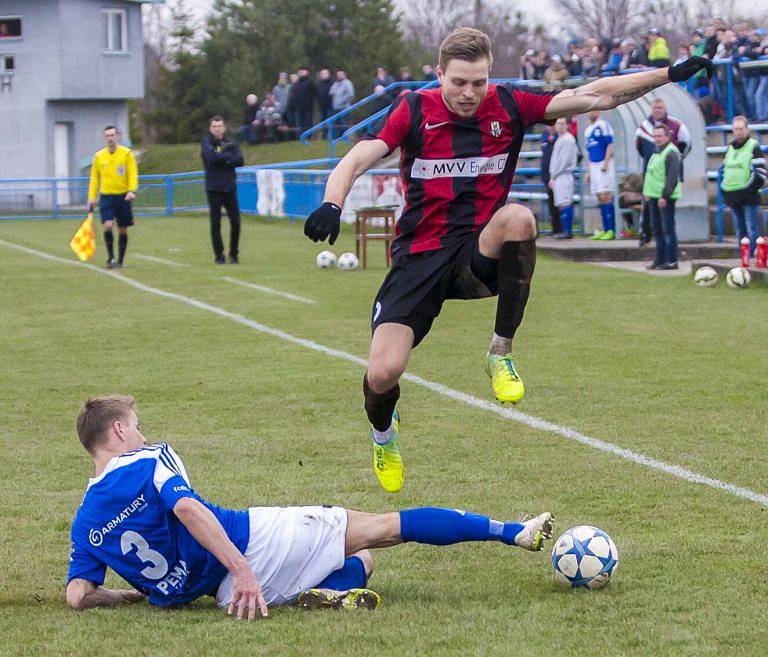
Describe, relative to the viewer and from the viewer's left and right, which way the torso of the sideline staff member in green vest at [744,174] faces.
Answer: facing the viewer and to the left of the viewer

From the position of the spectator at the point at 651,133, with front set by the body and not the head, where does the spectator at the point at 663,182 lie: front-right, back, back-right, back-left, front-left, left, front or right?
front

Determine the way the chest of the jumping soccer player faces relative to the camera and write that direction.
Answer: toward the camera

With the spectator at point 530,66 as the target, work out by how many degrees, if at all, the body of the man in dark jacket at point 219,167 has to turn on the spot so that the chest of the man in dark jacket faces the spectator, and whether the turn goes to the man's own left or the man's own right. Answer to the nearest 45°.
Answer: approximately 135° to the man's own left

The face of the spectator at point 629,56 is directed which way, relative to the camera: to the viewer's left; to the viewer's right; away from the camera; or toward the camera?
toward the camera

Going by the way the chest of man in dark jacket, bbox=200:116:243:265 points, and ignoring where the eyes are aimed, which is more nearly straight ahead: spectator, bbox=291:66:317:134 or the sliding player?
the sliding player

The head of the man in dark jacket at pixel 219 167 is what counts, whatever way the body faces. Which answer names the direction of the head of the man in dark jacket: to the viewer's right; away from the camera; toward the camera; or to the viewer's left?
toward the camera

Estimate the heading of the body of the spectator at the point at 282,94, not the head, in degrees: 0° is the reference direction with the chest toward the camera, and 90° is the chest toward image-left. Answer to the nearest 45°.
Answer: approximately 0°

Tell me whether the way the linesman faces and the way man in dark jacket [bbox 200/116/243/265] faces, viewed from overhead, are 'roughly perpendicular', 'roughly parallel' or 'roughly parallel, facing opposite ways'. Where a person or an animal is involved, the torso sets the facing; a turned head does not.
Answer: roughly parallel

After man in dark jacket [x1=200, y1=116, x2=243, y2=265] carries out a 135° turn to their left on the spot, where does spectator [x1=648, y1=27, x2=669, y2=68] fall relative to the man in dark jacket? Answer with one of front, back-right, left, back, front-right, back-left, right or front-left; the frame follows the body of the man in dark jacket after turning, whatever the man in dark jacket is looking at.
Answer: front

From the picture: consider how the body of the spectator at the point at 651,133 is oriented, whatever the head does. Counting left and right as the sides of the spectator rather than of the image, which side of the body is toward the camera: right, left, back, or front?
front

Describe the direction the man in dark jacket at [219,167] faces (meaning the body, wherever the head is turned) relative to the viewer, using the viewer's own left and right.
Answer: facing the viewer

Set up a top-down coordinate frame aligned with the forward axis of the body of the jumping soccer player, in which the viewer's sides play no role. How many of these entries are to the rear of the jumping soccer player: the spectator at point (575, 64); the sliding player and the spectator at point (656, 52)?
2

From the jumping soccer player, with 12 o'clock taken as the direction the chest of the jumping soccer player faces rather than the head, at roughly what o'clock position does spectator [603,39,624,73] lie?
The spectator is roughly at 6 o'clock from the jumping soccer player.
